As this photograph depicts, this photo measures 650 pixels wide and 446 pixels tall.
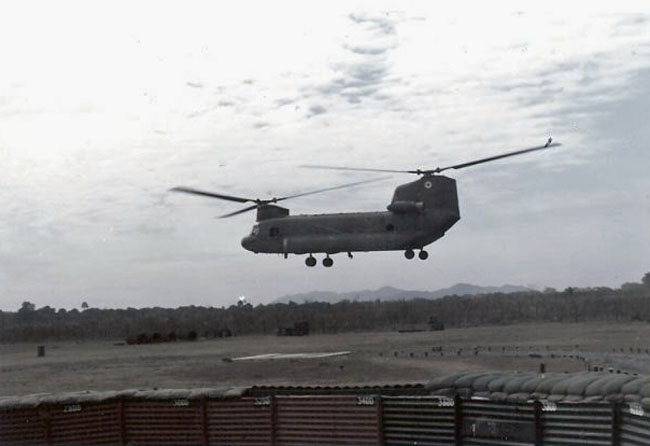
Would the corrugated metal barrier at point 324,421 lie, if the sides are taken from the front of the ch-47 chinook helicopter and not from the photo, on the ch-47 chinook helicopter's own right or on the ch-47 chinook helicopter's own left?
on the ch-47 chinook helicopter's own left

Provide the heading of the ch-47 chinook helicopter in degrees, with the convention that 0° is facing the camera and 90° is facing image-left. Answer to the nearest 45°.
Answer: approximately 90°
